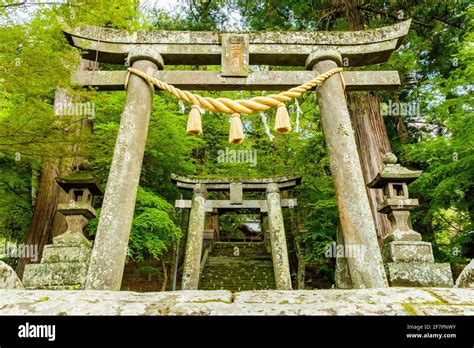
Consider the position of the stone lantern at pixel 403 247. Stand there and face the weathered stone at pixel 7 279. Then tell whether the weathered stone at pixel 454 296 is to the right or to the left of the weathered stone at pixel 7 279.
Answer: left

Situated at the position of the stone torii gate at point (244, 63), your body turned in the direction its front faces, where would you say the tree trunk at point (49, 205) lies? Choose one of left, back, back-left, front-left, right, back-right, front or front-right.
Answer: back-right

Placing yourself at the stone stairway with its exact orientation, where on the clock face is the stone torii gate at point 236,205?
The stone torii gate is roughly at 12 o'clock from the stone stairway.

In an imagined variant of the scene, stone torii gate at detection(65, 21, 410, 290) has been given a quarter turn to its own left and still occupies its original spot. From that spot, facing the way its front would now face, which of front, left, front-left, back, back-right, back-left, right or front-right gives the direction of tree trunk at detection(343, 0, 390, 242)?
front-left

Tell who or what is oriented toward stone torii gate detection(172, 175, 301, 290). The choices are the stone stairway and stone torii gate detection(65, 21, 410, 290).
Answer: the stone stairway

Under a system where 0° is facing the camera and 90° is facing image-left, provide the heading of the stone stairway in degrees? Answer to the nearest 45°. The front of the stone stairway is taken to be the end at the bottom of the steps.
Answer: approximately 0°

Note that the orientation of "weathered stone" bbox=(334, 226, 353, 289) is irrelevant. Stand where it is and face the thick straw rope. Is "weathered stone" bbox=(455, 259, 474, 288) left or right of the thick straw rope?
left

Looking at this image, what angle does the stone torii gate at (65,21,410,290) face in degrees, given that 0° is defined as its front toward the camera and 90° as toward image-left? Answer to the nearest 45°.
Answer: approximately 0°

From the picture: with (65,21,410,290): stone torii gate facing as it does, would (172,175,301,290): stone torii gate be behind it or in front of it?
behind

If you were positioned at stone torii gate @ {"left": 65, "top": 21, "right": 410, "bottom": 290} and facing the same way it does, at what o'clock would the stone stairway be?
The stone stairway is roughly at 6 o'clock from the stone torii gate.

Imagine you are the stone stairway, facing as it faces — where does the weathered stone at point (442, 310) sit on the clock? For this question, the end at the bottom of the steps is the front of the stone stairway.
The weathered stone is roughly at 12 o'clock from the stone stairway.
